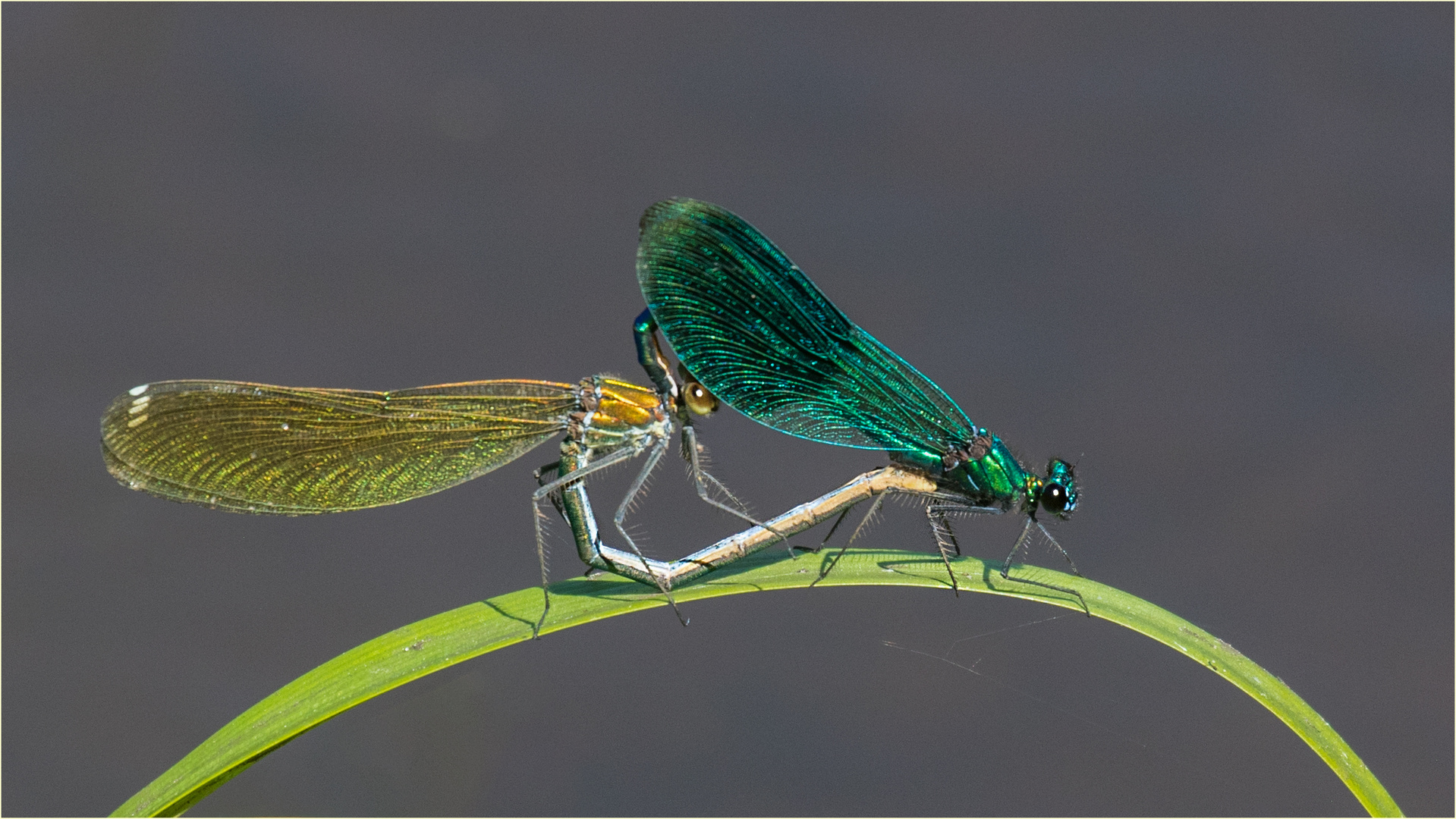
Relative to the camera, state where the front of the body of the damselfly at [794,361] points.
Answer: to the viewer's right

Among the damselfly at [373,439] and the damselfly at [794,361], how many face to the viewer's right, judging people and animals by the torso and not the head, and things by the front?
2

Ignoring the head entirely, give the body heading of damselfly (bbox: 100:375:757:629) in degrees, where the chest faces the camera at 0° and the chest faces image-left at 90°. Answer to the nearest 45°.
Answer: approximately 270°

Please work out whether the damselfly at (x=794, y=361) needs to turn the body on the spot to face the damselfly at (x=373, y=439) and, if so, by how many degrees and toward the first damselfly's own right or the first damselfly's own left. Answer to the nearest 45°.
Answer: approximately 180°
